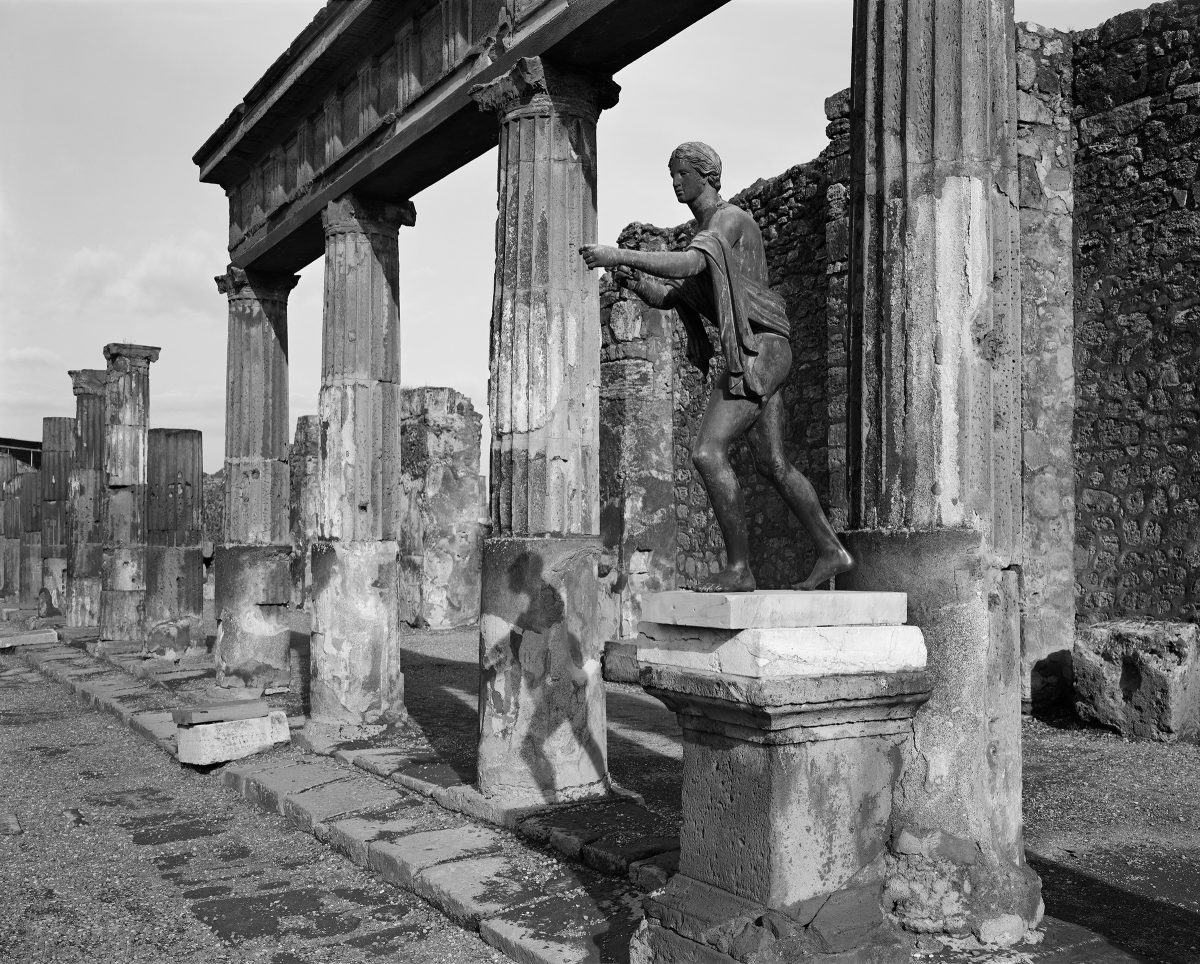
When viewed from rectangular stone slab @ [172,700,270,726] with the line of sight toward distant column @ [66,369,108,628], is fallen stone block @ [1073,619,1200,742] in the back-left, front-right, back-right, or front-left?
back-right

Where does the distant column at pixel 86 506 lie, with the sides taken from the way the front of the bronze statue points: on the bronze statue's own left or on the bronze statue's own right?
on the bronze statue's own right

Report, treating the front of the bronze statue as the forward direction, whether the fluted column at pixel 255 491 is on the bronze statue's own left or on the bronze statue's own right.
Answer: on the bronze statue's own right

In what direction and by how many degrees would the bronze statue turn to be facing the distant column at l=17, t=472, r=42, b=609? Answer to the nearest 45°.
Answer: approximately 45° to its right

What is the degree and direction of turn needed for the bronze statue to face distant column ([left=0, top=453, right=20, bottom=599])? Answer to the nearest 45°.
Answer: approximately 45° to its right

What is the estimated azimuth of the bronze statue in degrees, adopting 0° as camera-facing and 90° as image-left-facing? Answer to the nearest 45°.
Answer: approximately 90°

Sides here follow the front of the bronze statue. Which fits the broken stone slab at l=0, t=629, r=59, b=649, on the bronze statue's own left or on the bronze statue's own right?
on the bronze statue's own right

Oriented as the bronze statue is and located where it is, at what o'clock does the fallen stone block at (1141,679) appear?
The fallen stone block is roughly at 4 o'clock from the bronze statue.
